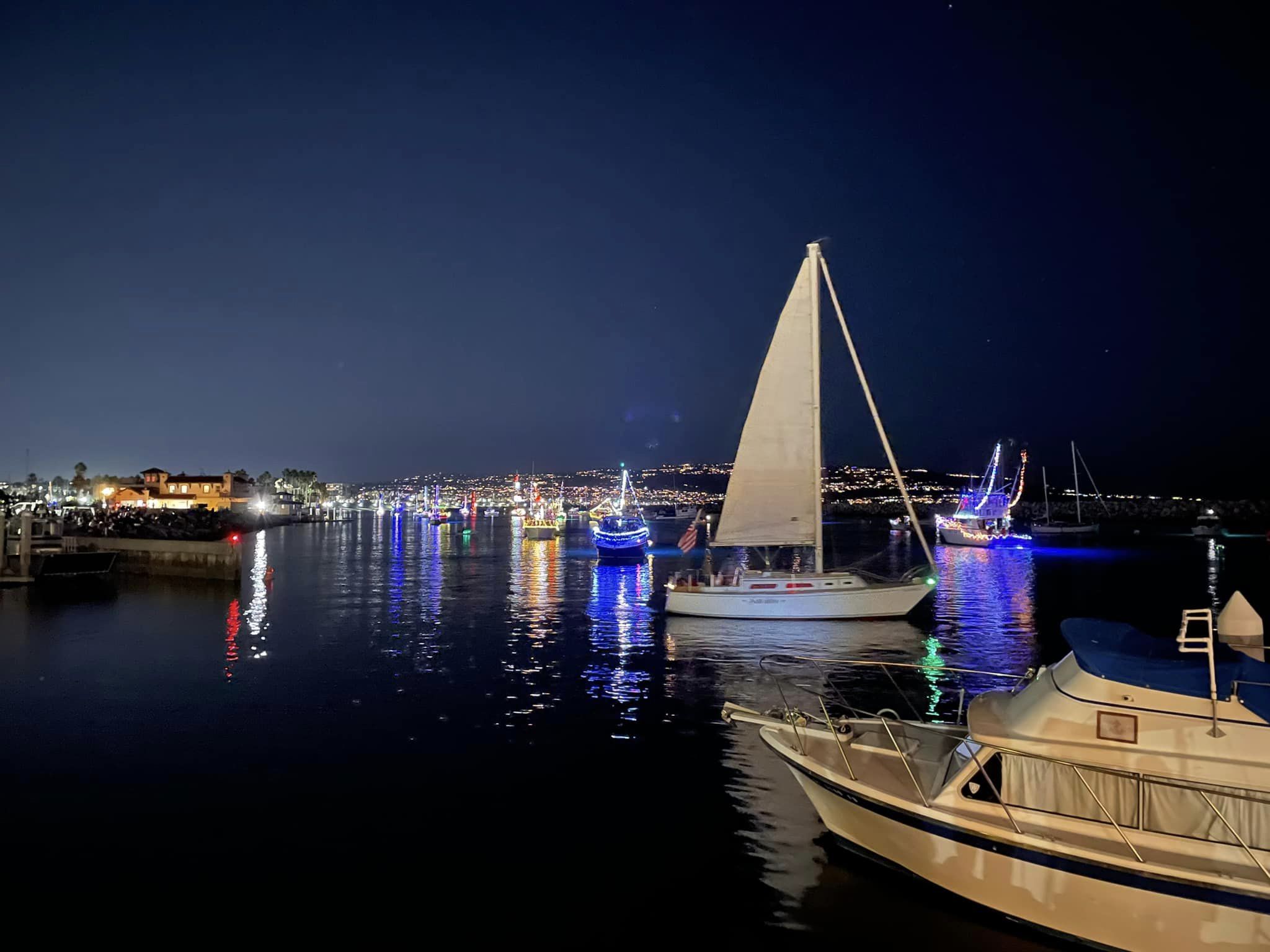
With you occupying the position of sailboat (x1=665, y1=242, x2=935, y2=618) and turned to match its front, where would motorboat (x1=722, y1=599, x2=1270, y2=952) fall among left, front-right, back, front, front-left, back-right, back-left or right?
right

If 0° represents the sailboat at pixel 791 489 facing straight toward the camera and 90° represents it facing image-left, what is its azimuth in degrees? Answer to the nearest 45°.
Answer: approximately 270°
